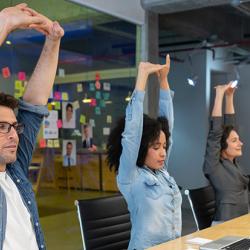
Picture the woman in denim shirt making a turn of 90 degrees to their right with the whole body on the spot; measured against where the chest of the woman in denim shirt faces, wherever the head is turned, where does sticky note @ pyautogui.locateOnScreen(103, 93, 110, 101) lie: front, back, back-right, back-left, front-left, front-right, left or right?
back-right

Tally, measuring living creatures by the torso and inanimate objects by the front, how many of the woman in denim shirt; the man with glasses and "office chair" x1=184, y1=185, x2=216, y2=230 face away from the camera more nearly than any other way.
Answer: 0

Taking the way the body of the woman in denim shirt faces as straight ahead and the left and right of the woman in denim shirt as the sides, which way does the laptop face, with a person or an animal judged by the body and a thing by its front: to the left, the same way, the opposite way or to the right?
the opposite way

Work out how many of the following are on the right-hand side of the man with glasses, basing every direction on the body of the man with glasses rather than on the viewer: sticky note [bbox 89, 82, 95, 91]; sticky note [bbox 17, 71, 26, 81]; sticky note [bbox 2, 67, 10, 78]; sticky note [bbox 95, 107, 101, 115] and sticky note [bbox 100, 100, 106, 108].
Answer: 0

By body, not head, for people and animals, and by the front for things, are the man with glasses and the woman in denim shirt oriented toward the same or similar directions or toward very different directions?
same or similar directions

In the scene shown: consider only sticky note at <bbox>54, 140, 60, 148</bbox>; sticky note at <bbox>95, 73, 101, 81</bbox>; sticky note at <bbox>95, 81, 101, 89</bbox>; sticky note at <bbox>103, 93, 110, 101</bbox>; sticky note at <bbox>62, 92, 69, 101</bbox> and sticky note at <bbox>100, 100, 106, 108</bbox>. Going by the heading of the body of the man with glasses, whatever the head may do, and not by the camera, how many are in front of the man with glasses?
0

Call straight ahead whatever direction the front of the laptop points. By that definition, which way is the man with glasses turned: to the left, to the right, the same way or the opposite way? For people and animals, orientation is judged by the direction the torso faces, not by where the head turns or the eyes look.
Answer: the opposite way

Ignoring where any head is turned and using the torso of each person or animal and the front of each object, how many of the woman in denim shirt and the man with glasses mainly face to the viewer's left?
0

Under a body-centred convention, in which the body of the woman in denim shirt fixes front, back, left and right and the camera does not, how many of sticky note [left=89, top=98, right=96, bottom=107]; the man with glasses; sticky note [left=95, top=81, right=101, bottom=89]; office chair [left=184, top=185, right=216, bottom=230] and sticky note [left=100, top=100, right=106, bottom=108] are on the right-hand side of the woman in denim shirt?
1

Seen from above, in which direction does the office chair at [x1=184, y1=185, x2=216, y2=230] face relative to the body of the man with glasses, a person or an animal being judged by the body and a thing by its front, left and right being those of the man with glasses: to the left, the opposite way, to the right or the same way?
the same way

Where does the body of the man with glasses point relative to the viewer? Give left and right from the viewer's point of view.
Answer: facing the viewer and to the right of the viewer

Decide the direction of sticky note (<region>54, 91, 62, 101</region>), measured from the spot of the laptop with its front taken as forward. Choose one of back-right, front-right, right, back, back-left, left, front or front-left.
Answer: front

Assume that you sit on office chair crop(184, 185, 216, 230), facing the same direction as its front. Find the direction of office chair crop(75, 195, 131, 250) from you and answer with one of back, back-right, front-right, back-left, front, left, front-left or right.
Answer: right

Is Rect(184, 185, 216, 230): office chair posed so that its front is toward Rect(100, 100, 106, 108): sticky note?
no

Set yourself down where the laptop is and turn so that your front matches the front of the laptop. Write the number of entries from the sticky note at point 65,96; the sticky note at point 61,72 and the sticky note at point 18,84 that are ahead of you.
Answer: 3

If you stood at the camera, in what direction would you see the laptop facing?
facing away from the viewer and to the left of the viewer
